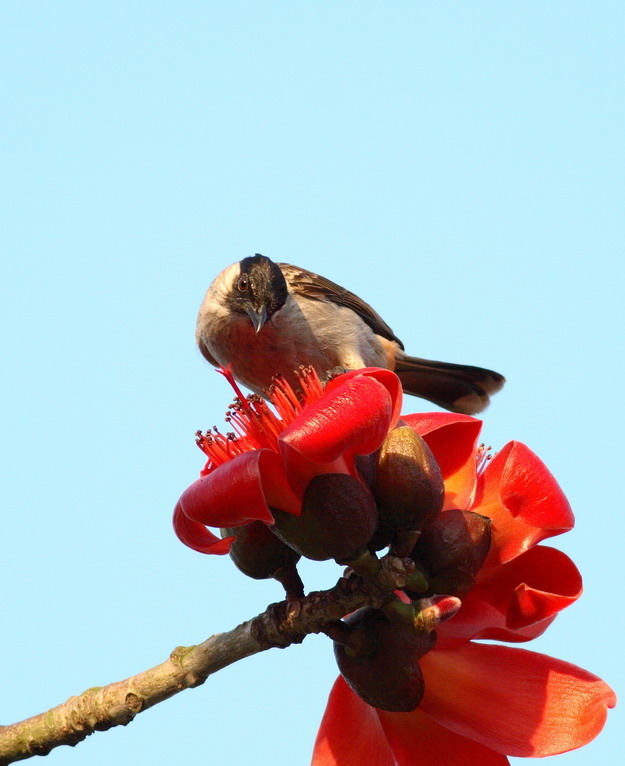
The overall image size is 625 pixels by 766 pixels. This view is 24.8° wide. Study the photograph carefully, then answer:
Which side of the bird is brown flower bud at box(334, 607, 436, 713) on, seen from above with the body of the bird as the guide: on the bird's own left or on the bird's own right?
on the bird's own left

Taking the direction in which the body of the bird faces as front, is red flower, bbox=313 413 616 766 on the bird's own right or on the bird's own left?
on the bird's own left

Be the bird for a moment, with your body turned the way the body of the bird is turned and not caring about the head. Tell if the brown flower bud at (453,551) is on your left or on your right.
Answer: on your left

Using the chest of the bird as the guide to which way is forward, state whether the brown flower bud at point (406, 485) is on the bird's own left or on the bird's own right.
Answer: on the bird's own left

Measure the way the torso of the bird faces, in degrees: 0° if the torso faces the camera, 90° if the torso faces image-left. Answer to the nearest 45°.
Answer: approximately 45°
